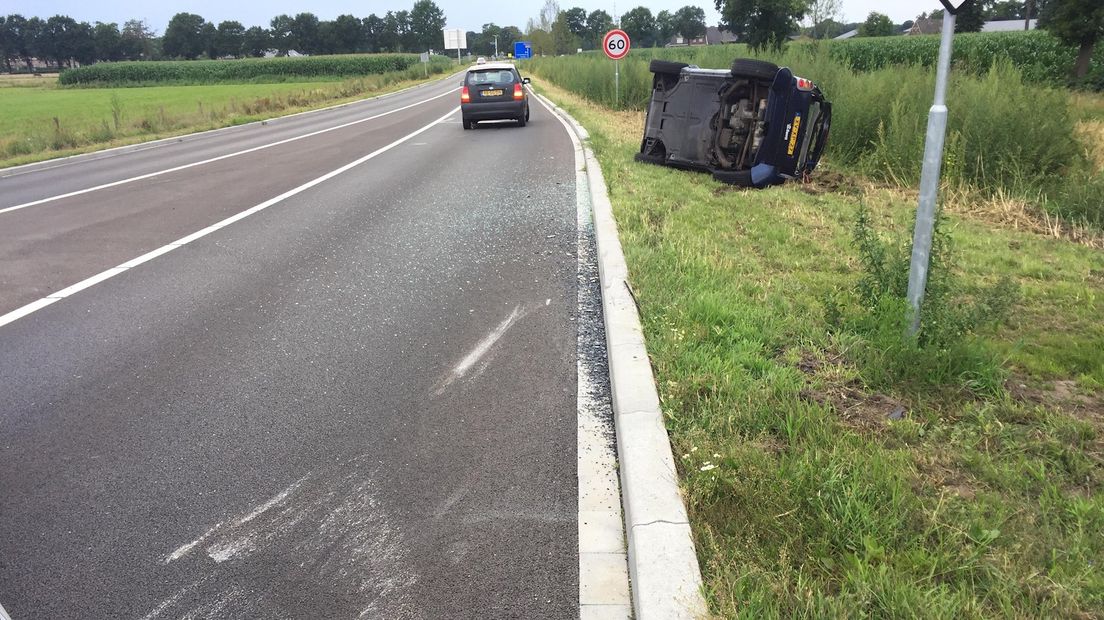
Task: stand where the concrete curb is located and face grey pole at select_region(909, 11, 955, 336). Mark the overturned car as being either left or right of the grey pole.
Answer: left

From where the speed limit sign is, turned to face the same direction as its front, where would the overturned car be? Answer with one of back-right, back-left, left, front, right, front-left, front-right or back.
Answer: front

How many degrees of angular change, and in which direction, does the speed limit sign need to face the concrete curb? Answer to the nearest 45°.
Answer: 0° — it already faces it

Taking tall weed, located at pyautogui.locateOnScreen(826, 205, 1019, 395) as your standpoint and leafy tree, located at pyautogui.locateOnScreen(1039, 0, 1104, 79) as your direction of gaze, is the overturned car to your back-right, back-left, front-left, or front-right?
front-left

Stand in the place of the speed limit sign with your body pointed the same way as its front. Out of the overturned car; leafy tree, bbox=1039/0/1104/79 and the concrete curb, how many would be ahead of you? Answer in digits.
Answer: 2

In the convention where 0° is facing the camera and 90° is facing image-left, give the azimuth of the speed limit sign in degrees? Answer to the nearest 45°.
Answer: approximately 0°

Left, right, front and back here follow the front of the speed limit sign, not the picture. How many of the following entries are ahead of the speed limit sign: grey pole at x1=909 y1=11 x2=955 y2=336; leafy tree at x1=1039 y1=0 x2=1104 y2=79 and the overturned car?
2

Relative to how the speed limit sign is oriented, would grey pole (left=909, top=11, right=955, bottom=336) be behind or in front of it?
in front

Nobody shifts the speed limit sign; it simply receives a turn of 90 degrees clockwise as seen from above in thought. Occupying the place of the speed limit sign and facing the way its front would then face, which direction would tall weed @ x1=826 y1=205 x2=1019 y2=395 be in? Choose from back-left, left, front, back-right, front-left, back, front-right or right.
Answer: left

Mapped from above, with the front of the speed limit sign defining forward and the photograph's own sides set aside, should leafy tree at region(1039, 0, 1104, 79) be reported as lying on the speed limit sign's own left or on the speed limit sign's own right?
on the speed limit sign's own left

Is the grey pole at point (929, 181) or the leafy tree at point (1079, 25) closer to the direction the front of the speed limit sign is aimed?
the grey pole
